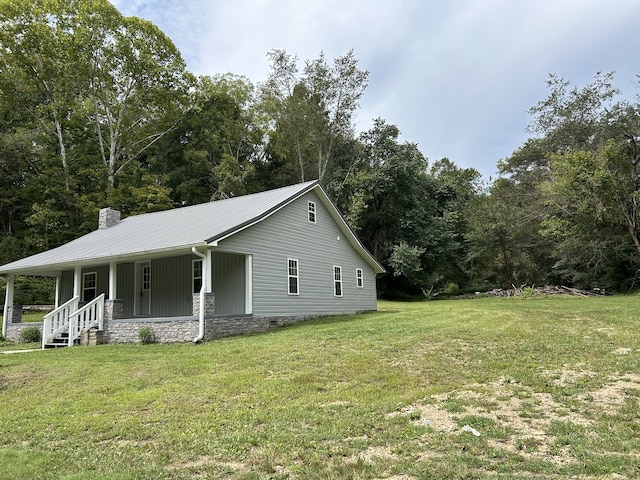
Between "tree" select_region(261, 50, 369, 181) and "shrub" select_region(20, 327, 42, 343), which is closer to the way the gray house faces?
the shrub

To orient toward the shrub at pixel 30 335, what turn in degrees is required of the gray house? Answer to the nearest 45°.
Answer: approximately 45° to its right

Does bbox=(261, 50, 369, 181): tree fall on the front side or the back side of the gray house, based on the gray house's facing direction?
on the back side

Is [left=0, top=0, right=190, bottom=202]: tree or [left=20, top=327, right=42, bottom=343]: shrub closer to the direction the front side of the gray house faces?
the shrub

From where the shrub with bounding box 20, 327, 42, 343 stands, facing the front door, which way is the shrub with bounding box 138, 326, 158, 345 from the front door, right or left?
right

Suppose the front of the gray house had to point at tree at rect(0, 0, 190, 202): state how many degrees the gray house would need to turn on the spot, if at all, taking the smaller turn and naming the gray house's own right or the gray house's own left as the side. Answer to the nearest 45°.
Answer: approximately 90° to the gray house's own right

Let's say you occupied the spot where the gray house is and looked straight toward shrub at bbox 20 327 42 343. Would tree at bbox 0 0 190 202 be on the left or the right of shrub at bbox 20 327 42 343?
right

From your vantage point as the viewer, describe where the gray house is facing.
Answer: facing the viewer and to the left of the viewer

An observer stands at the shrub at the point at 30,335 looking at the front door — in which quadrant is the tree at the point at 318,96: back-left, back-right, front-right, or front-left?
front-left
